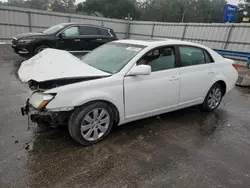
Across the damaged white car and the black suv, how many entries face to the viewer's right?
0

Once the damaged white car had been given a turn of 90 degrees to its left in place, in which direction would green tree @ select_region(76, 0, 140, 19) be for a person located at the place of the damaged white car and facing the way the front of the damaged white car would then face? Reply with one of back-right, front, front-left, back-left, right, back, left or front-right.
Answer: back-left

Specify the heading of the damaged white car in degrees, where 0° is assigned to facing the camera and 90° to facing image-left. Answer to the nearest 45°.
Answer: approximately 45°

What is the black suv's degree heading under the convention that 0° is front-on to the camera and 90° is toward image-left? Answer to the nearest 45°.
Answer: approximately 45°

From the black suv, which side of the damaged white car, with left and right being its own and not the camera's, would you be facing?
right

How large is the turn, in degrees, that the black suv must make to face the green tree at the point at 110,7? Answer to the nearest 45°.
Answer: approximately 135° to its right
